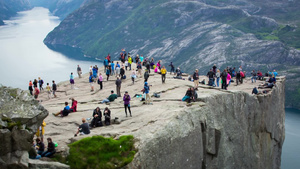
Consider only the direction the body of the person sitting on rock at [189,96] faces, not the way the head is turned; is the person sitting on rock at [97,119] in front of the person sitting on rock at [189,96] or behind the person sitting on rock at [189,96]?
in front

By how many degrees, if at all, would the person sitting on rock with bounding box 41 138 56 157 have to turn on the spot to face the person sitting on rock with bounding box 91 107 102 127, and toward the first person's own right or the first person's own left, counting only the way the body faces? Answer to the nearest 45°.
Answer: approximately 135° to the first person's own right

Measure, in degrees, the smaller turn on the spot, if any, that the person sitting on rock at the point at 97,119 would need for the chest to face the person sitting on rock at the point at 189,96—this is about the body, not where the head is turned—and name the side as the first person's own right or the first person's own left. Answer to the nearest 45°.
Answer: approximately 135° to the first person's own left

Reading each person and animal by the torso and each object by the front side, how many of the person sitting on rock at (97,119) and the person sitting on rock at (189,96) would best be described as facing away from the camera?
0

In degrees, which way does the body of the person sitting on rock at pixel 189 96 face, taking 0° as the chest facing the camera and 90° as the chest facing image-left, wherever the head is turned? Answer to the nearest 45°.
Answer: approximately 45°

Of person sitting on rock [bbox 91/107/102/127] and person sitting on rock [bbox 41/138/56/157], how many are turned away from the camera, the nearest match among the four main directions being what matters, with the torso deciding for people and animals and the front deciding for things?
0

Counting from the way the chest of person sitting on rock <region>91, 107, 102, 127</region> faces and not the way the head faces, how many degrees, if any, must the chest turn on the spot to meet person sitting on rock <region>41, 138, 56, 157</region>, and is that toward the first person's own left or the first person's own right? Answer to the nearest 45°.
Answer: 0° — they already face them

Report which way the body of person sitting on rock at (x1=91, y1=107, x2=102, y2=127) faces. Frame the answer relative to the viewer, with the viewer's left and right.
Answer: facing the viewer and to the left of the viewer

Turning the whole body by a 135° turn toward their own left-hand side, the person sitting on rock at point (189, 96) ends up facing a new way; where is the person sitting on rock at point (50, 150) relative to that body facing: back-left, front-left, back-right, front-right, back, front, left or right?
back-right
